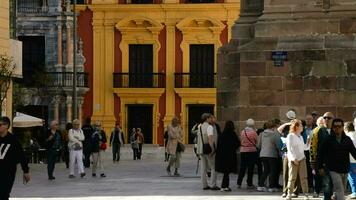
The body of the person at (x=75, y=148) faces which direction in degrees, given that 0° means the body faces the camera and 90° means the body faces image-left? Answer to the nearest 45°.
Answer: approximately 0°

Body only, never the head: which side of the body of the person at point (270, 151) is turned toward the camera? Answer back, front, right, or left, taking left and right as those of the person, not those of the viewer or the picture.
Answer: back

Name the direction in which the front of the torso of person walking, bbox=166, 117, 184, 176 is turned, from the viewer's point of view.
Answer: toward the camera

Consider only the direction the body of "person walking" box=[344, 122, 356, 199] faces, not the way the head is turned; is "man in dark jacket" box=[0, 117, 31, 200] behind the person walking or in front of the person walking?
in front

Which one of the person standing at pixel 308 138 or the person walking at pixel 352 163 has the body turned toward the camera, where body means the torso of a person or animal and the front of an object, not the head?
the person standing at pixel 308 138

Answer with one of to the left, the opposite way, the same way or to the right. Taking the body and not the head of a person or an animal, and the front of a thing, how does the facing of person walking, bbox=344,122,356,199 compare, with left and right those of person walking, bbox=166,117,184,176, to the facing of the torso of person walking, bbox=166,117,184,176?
to the right

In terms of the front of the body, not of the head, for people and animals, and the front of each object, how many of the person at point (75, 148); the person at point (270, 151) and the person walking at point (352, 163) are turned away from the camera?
1
